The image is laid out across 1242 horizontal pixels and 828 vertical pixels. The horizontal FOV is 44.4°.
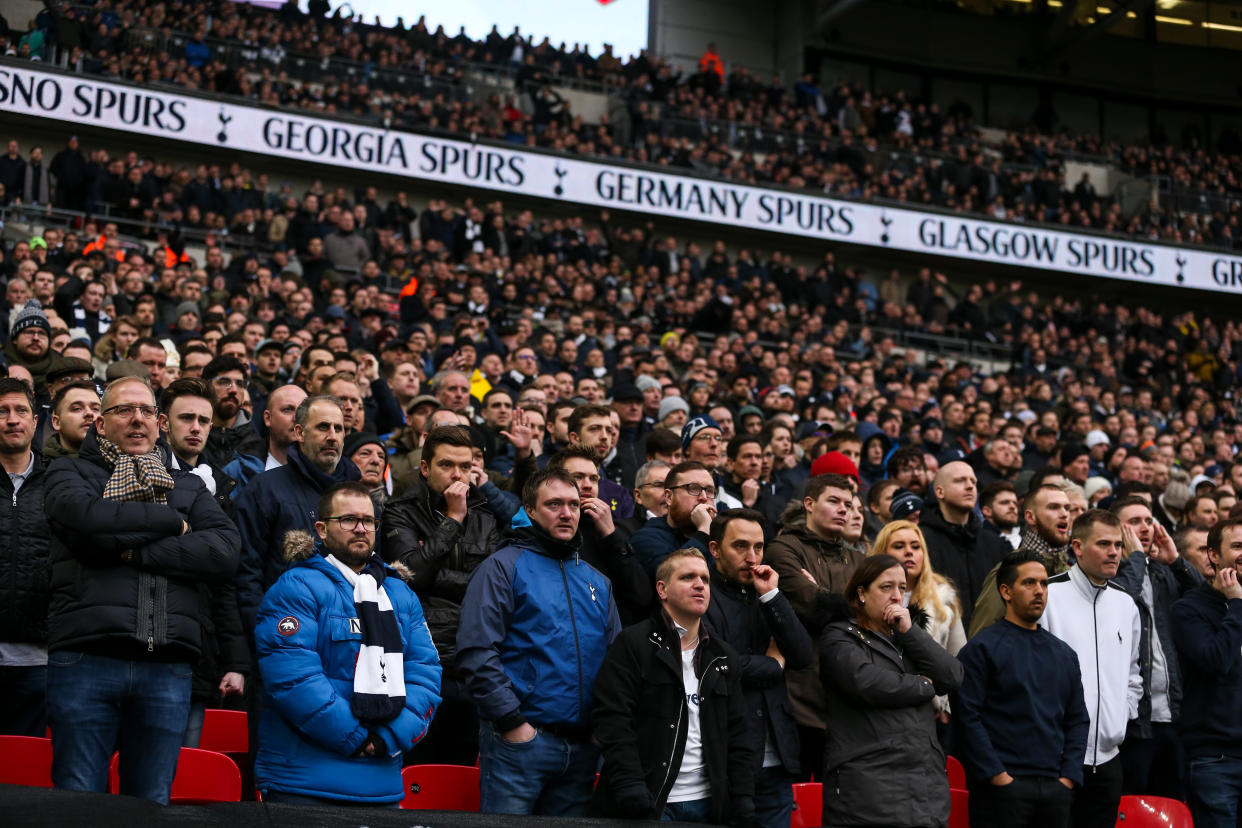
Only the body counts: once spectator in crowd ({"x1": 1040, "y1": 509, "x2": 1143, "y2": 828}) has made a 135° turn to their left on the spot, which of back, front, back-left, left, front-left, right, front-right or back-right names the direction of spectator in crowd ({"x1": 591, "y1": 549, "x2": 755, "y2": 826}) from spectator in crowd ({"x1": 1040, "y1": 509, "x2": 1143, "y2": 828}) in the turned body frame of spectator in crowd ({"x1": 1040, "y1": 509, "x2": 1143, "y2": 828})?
back-left

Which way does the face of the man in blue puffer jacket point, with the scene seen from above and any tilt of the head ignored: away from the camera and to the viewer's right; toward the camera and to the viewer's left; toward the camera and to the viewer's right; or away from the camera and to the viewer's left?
toward the camera and to the viewer's right

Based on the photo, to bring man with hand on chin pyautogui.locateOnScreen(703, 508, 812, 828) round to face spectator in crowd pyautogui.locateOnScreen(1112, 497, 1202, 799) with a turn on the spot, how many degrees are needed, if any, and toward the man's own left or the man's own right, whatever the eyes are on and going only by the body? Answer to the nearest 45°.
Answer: approximately 90° to the man's own left

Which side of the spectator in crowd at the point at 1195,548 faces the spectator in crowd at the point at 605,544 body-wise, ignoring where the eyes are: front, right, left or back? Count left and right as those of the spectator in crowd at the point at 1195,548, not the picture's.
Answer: right

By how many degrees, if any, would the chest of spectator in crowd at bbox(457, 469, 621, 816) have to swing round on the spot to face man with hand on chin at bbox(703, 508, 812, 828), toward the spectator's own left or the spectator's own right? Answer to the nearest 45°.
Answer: approximately 45° to the spectator's own left

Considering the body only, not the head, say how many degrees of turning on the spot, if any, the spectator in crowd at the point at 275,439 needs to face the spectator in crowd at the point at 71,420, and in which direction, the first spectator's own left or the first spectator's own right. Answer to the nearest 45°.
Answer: approximately 90° to the first spectator's own right

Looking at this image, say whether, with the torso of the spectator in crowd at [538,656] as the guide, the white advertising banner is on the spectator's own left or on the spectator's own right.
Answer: on the spectator's own left

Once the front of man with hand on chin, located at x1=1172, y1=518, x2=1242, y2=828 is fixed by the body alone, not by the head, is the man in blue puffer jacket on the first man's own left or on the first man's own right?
on the first man's own right

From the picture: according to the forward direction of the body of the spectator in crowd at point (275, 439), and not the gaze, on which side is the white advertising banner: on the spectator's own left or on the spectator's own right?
on the spectator's own left

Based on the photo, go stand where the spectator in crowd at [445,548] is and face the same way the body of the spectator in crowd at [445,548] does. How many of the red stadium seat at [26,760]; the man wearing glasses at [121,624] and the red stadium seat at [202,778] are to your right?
3
